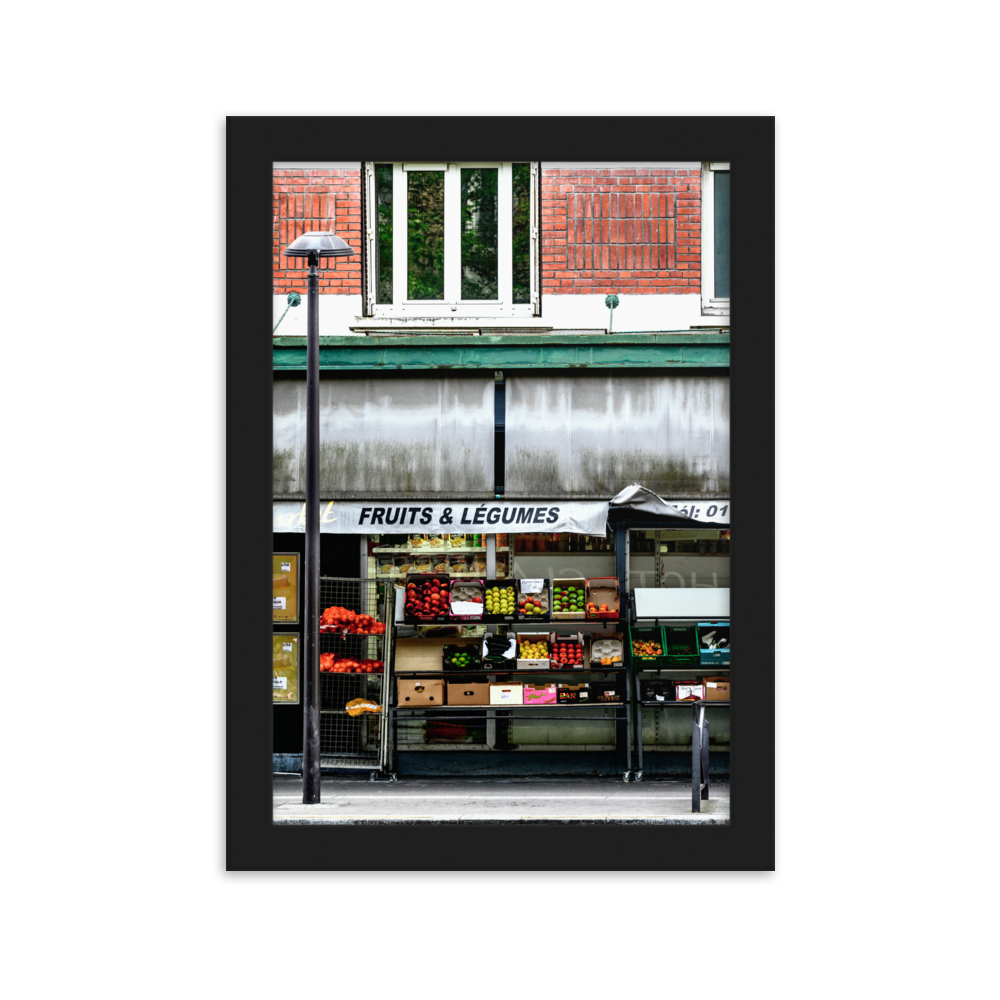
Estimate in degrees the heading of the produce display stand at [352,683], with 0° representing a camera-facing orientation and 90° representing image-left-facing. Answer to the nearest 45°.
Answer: approximately 0°

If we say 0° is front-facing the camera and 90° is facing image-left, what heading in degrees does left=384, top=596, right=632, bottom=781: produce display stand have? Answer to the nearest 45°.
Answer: approximately 0°

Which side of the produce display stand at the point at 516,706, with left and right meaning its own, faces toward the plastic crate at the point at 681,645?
left

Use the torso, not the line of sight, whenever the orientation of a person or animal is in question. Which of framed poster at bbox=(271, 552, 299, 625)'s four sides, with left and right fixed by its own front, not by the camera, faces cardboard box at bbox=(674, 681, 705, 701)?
left

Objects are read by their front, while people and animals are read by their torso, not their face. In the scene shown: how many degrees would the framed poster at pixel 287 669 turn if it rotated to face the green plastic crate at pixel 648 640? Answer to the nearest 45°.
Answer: approximately 90° to its left
